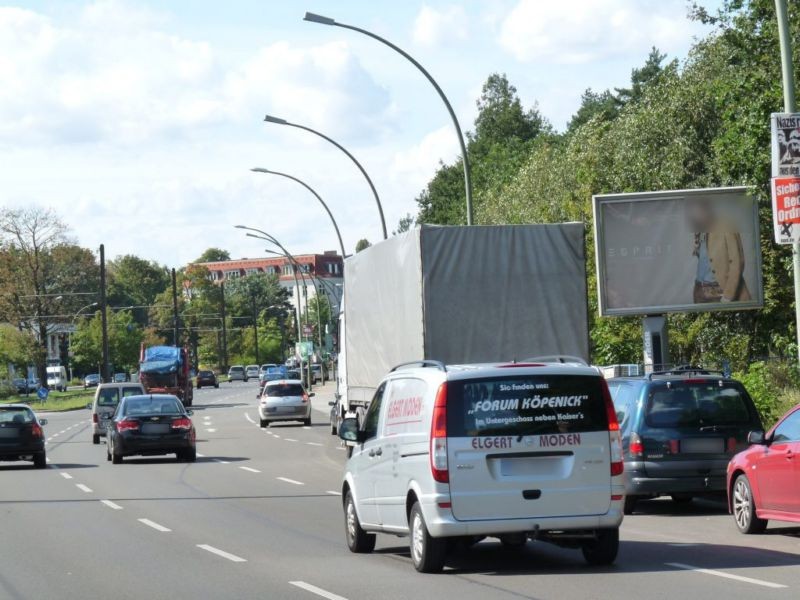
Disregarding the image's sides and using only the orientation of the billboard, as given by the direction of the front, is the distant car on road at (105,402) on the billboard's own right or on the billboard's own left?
on the billboard's own right

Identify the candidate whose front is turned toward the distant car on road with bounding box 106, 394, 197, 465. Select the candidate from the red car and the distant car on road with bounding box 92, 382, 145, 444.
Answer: the red car

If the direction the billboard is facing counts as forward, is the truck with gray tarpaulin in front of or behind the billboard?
in front

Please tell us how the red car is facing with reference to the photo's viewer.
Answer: facing away from the viewer and to the left of the viewer

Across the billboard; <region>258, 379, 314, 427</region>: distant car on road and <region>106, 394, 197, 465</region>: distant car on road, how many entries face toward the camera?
1

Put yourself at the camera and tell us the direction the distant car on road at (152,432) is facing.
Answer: facing away from the viewer

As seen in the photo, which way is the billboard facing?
toward the camera

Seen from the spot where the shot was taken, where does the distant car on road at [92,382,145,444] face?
facing away from the viewer

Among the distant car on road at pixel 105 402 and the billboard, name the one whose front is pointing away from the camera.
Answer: the distant car on road

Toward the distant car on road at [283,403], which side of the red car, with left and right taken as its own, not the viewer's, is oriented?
front

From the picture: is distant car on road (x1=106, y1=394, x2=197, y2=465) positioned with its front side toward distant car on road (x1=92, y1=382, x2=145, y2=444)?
yes

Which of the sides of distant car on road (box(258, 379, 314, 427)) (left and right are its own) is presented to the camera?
back

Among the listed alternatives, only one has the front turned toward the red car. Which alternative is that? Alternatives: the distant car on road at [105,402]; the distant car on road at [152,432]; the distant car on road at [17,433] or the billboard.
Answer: the billboard

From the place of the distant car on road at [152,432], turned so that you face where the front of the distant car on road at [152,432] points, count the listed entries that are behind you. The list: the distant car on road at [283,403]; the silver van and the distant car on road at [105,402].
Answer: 1

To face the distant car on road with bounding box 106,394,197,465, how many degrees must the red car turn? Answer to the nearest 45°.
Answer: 0° — it already faces it
